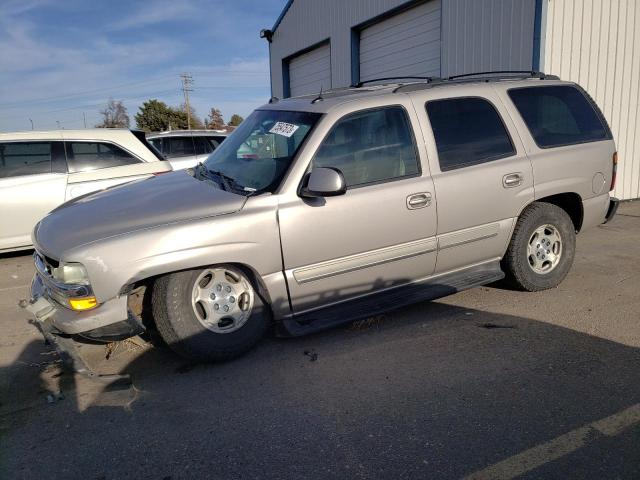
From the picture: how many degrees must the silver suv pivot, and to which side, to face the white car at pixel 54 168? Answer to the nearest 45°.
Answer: approximately 90° to its right
